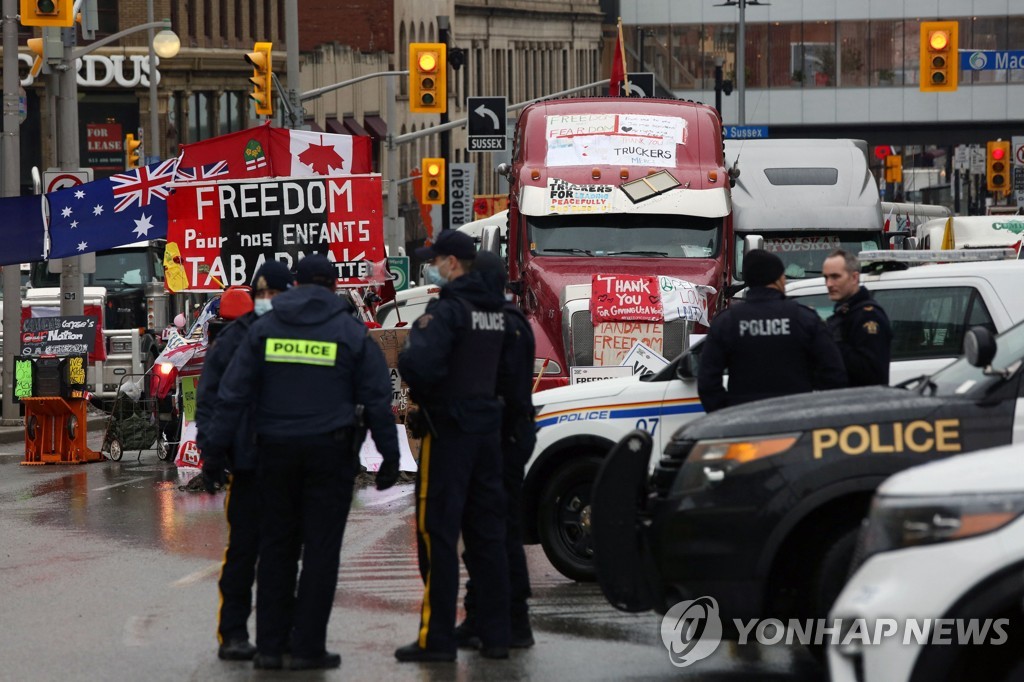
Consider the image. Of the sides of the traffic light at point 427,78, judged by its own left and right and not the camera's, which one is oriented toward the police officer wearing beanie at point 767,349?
front

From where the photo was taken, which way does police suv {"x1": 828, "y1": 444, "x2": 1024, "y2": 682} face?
to the viewer's left

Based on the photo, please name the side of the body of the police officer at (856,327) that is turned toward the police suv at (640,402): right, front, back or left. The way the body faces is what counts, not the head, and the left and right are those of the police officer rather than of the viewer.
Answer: right

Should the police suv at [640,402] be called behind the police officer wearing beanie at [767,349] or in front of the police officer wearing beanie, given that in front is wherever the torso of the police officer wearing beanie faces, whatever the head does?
in front

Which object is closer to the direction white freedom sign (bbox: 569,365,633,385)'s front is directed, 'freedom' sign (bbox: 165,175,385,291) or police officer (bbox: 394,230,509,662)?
the police officer

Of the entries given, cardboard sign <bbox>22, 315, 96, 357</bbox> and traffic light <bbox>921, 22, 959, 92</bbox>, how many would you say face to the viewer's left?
0

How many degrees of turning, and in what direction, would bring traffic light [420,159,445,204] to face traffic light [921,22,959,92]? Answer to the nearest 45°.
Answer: approximately 45° to its left

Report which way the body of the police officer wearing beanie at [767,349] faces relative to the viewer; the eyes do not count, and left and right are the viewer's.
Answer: facing away from the viewer

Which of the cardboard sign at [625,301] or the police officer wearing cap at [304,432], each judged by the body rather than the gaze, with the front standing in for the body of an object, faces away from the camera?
the police officer wearing cap

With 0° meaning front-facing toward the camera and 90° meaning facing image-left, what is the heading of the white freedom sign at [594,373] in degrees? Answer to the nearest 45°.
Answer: approximately 0°

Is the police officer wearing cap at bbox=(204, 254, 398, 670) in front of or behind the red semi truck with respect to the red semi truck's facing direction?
in front

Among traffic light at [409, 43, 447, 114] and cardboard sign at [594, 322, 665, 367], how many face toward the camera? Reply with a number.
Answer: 2
